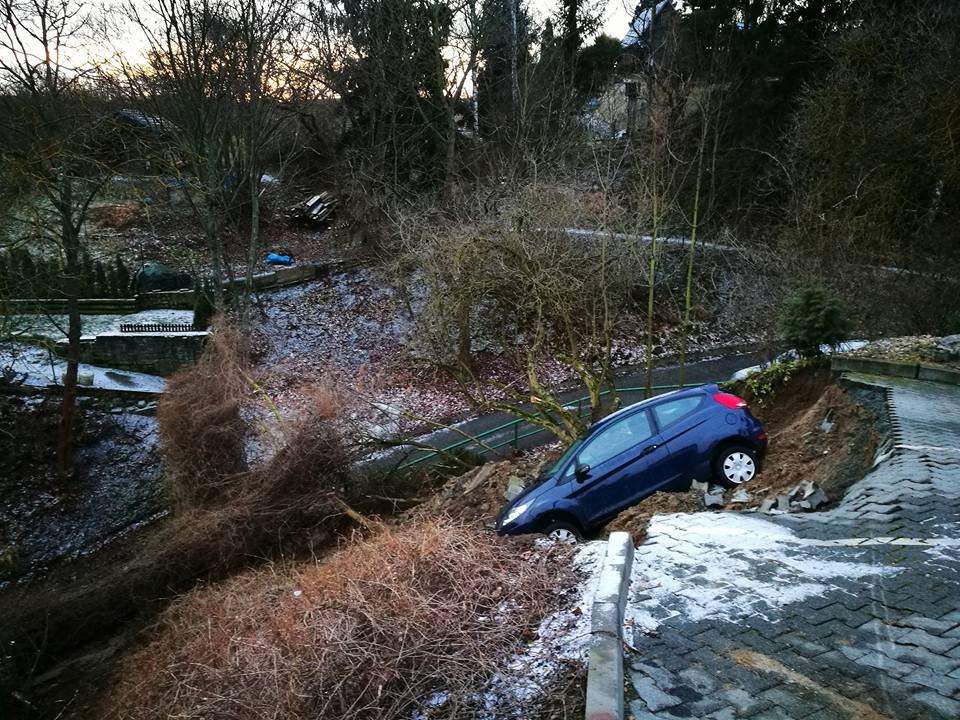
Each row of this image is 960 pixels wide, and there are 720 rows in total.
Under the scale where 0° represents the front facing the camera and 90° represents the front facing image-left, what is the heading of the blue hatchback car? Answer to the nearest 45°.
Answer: approximately 90°

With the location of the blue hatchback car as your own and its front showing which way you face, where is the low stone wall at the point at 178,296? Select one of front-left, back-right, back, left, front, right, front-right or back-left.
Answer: front-right

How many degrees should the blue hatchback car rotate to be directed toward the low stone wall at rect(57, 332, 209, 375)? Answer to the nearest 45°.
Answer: approximately 45° to its right

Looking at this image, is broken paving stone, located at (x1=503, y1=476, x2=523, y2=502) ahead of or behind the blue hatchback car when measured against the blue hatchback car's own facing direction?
ahead

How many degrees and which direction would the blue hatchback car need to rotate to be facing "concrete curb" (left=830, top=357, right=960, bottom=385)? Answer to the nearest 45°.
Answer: approximately 135° to its right

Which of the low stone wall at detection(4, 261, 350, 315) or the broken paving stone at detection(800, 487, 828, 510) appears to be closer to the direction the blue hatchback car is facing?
the low stone wall

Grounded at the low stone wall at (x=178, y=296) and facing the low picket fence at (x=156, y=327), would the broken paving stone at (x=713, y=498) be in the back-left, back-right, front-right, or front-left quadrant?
front-left

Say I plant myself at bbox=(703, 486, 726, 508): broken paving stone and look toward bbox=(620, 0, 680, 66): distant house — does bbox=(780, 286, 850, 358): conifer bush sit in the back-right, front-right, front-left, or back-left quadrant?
front-right

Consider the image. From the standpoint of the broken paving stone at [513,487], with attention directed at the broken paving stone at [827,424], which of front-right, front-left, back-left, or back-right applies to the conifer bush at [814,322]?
front-left

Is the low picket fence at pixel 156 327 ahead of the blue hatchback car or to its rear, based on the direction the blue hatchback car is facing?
ahead

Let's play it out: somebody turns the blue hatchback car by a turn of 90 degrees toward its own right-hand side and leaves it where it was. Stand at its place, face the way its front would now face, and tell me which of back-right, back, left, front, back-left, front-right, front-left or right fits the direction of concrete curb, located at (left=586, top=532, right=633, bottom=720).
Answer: back

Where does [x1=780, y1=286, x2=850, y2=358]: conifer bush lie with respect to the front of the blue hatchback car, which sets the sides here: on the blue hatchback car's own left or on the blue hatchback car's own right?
on the blue hatchback car's own right
